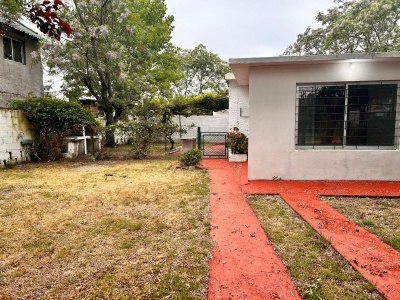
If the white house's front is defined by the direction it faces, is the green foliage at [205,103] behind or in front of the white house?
behind

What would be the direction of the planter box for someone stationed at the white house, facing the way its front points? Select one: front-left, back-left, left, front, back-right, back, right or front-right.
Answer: back-right

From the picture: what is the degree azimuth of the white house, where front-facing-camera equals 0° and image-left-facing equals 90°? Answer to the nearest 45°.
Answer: approximately 0°

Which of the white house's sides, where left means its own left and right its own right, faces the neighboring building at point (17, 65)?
right

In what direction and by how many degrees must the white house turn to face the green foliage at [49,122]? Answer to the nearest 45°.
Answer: approximately 90° to its right

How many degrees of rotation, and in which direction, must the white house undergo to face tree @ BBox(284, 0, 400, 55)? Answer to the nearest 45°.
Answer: approximately 180°

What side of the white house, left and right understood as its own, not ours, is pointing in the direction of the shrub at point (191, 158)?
right

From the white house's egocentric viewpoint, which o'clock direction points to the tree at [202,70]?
The tree is roughly at 5 o'clock from the white house.

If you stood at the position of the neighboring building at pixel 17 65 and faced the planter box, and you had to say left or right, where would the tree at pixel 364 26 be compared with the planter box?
left

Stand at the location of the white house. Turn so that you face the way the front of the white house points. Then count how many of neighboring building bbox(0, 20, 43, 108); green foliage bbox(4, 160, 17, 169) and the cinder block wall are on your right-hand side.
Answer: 3
